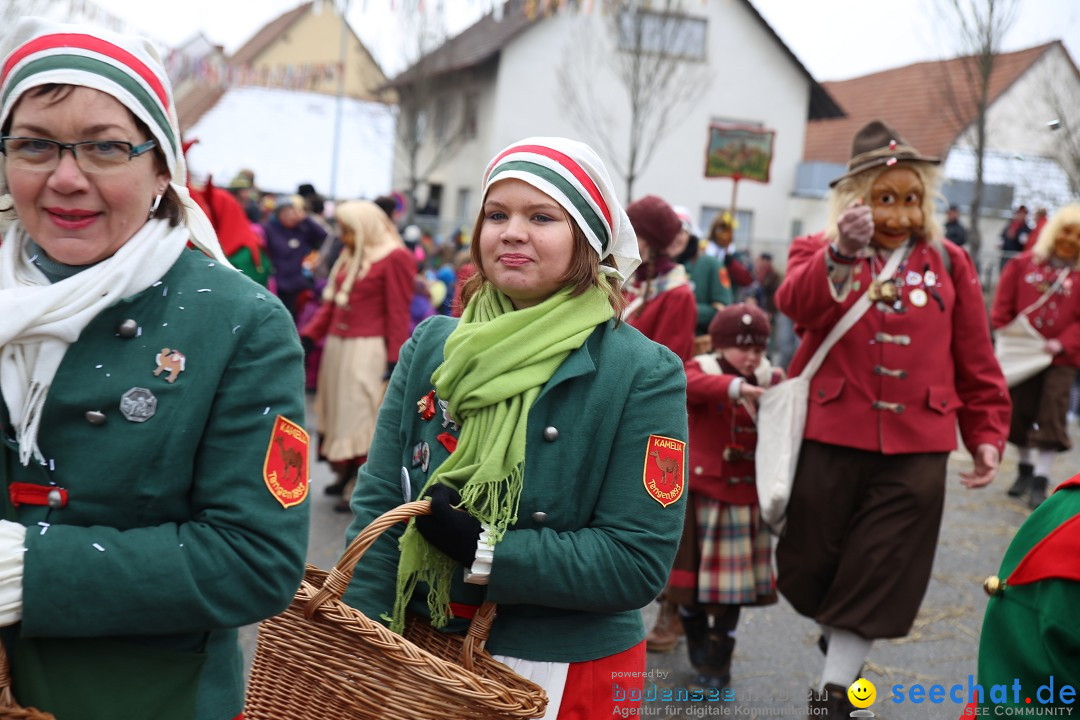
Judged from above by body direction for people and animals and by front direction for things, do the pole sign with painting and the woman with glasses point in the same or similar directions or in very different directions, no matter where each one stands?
same or similar directions

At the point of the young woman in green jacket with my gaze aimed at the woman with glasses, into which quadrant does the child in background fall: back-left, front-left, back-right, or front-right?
back-right

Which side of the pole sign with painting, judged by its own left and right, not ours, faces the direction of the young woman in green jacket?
front

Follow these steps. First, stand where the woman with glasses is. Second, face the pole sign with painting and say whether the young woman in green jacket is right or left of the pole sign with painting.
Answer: right

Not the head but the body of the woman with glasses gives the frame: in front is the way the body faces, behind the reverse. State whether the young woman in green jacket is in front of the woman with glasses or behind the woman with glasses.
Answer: behind

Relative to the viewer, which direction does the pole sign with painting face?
toward the camera

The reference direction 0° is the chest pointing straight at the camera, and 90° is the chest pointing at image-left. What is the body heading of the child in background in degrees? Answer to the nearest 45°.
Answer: approximately 315°

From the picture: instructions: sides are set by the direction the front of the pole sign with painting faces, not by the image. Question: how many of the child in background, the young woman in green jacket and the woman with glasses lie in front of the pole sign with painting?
3

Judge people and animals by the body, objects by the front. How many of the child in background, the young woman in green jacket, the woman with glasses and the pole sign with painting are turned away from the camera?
0

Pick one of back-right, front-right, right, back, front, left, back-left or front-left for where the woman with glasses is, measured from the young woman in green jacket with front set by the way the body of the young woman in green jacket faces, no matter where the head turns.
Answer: front

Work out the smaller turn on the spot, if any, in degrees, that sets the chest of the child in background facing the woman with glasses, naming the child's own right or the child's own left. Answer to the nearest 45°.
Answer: approximately 45° to the child's own right

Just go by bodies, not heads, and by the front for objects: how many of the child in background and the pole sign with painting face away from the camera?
0

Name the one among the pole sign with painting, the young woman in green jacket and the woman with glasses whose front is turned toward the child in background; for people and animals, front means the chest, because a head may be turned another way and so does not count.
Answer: the pole sign with painting

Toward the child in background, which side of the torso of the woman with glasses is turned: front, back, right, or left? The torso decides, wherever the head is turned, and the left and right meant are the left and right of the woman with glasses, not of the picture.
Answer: back

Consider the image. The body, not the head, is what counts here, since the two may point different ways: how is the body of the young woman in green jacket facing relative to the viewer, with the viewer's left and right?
facing the viewer and to the left of the viewer

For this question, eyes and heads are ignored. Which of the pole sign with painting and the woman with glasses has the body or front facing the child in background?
the pole sign with painting

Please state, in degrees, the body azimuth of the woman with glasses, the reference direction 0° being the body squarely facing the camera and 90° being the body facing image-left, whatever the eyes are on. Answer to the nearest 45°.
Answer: approximately 45°
